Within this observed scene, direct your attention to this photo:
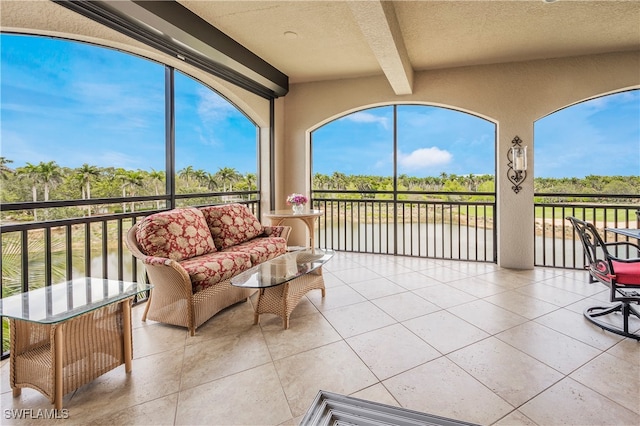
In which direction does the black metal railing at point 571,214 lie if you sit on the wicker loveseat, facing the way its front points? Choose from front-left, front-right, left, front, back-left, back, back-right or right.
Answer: front-left

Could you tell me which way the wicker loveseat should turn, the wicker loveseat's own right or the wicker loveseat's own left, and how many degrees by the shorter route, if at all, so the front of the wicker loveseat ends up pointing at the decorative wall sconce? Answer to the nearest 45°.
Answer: approximately 45° to the wicker loveseat's own left

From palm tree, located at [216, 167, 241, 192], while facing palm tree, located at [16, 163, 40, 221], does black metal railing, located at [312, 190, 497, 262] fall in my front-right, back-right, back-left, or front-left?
back-left

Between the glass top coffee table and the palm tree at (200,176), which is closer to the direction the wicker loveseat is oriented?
the glass top coffee table

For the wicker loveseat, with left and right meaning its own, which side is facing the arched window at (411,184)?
left

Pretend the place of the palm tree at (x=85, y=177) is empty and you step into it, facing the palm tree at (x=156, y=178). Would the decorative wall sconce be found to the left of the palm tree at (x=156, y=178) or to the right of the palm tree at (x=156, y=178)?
right

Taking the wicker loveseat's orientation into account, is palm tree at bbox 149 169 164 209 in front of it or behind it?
behind

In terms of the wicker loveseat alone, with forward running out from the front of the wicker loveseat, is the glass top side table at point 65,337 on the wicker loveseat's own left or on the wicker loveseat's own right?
on the wicker loveseat's own right

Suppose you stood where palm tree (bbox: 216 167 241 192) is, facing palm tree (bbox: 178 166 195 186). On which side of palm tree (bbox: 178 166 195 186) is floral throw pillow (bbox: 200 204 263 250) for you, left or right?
left

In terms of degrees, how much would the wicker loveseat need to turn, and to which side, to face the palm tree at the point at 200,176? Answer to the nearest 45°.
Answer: approximately 135° to its left

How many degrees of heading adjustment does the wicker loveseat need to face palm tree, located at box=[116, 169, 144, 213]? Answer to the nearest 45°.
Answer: approximately 180°

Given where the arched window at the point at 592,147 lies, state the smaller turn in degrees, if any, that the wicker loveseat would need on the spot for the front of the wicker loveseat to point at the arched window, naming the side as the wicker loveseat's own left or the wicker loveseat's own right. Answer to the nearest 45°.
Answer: approximately 45° to the wicker loveseat's own left

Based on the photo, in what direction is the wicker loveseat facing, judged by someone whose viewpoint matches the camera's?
facing the viewer and to the right of the viewer
